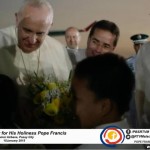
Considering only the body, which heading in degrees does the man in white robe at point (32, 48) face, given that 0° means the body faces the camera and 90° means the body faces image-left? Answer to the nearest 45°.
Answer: approximately 0°
